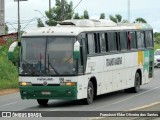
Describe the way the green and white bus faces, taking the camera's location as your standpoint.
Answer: facing the viewer and to the left of the viewer
